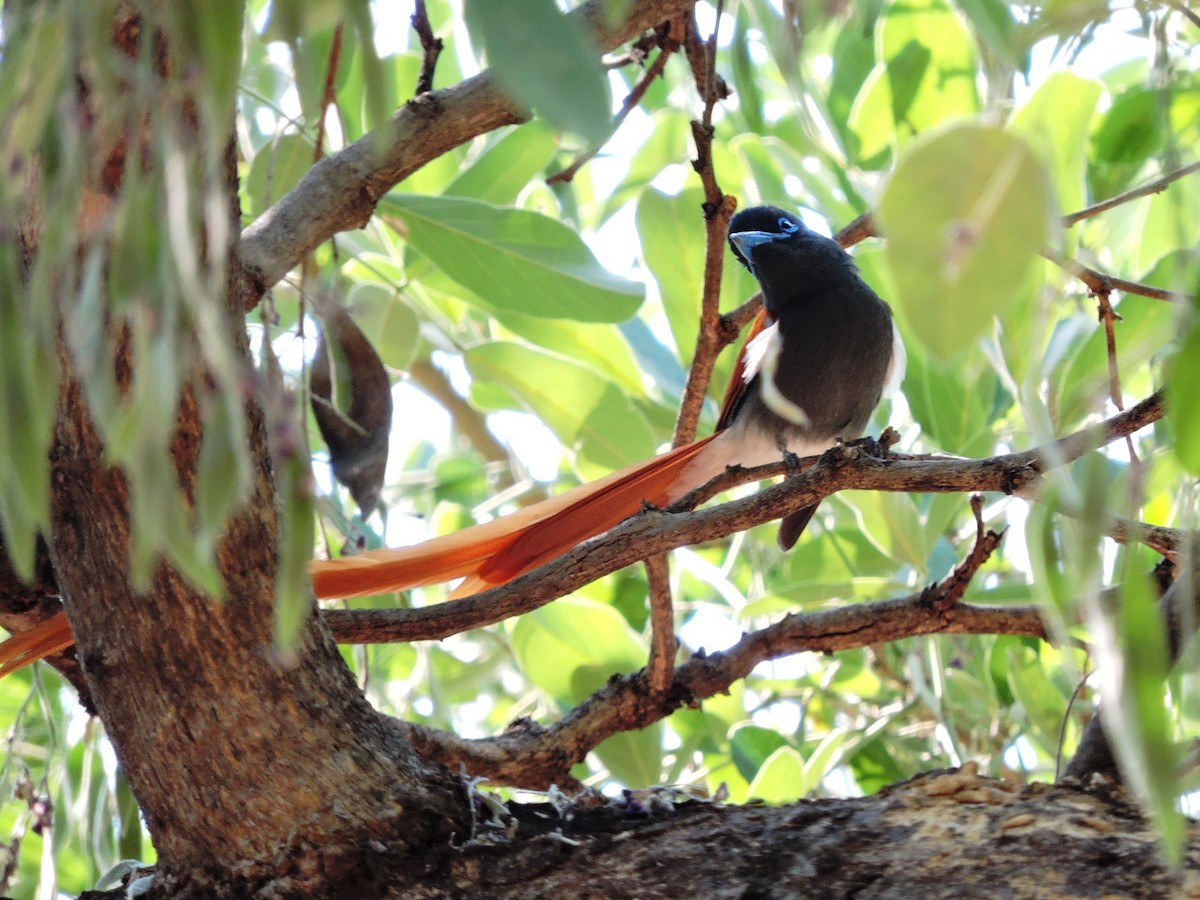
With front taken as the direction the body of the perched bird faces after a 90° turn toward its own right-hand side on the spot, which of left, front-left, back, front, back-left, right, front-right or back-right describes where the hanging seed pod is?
front

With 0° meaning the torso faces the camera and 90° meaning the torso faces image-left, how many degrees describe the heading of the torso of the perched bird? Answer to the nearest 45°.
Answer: approximately 315°

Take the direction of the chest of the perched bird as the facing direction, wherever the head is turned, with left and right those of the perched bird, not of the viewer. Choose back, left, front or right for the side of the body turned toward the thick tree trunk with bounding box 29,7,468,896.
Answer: right
